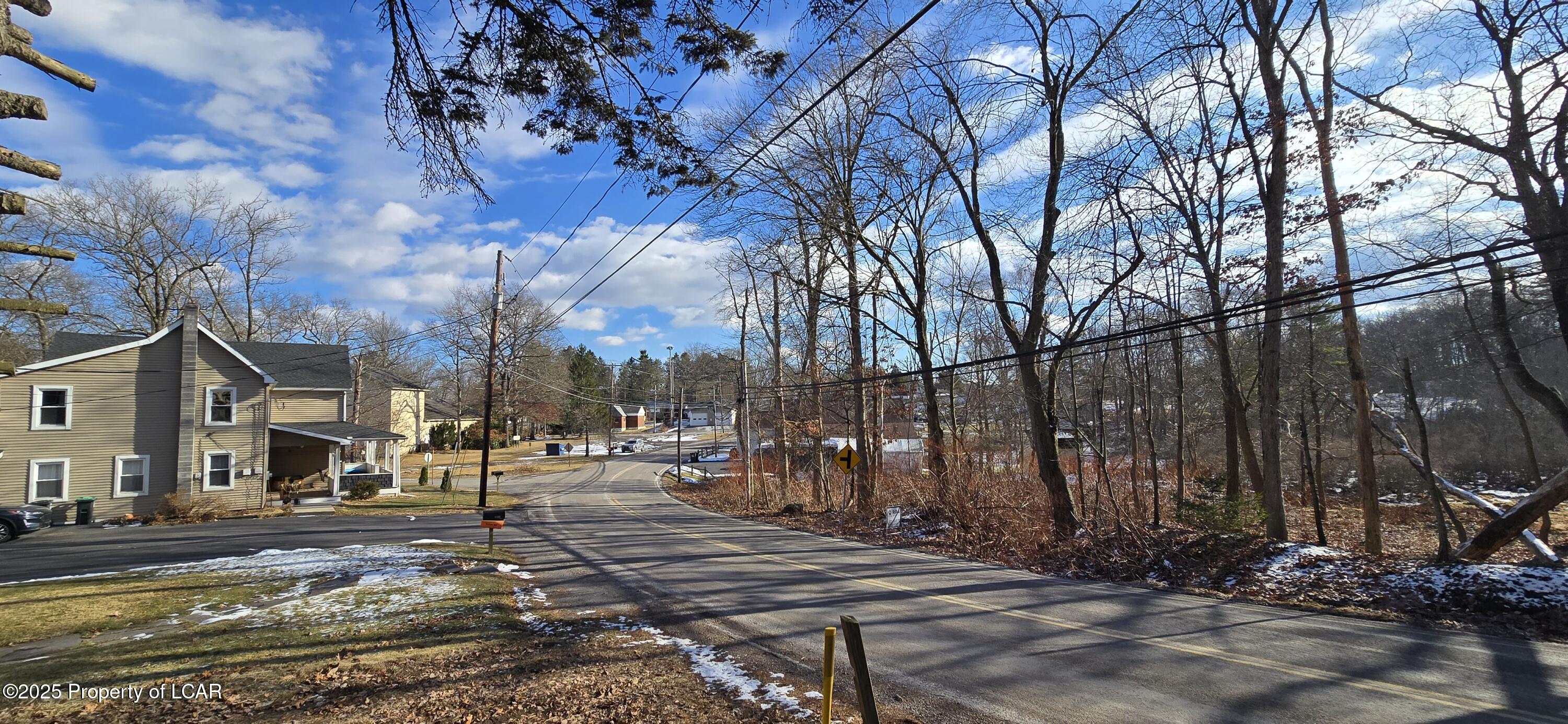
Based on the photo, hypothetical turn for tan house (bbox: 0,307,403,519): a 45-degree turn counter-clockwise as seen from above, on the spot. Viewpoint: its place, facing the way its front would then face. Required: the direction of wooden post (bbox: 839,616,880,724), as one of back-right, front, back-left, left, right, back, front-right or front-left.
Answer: back-right

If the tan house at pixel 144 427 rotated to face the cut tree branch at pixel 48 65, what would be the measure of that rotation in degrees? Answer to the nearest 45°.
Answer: approximately 90° to its right

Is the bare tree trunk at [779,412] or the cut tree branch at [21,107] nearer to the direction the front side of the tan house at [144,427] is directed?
the bare tree trunk

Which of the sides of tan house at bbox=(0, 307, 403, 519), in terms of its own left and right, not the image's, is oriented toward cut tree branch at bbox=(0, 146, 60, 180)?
right

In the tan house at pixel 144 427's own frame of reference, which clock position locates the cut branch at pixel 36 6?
The cut branch is roughly at 3 o'clock from the tan house.

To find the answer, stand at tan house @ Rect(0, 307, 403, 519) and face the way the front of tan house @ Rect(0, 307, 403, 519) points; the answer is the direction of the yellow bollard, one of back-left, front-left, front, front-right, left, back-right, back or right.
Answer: right

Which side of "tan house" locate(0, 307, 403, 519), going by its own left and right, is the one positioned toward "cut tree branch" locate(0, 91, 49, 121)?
right

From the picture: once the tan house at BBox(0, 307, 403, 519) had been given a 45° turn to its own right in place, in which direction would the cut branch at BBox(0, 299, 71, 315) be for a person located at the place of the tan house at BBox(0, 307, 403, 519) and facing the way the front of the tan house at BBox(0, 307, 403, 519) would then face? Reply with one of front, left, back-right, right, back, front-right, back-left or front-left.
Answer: front-right

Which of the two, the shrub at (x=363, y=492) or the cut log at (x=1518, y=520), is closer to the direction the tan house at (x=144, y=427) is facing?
the shrub

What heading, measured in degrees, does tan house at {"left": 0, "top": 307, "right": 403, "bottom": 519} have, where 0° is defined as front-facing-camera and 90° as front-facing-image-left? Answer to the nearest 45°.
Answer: approximately 270°

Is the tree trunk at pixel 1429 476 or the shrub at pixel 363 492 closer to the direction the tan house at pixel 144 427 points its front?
the shrub

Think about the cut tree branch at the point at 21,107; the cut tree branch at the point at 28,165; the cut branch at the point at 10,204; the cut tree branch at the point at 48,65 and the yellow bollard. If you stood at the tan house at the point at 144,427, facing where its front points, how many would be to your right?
5

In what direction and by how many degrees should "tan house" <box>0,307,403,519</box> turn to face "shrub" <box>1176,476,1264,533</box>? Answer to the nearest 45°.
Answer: approximately 45° to its right

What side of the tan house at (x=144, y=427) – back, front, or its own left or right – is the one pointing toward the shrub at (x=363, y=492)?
front

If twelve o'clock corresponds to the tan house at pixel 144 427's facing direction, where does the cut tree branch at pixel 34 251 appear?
The cut tree branch is roughly at 3 o'clock from the tan house.
